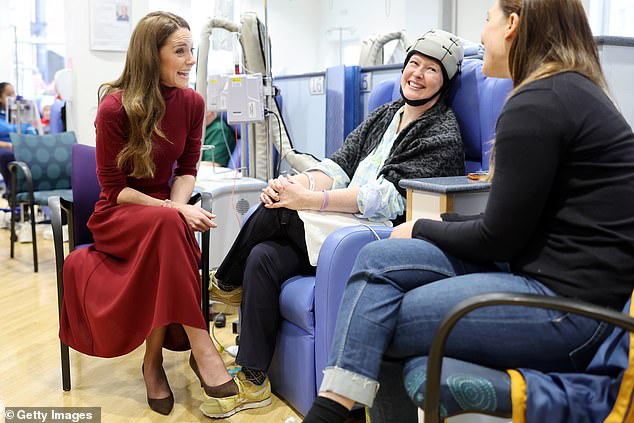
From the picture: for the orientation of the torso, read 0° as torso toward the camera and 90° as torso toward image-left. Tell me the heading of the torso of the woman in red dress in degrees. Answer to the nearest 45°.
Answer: approximately 315°

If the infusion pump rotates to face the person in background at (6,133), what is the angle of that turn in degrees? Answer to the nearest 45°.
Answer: approximately 135° to its right

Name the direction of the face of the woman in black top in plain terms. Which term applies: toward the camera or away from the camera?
away from the camera

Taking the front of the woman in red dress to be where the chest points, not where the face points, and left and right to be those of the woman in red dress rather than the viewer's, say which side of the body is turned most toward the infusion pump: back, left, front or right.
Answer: left

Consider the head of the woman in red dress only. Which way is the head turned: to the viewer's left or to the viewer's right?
to the viewer's right

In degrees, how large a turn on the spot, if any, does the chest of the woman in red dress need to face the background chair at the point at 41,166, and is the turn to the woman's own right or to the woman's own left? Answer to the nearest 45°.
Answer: approximately 135° to the woman's own left

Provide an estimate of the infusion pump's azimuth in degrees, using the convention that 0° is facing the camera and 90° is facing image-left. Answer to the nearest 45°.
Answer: approximately 0°

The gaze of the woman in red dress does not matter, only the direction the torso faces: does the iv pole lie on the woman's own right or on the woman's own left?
on the woman's own left

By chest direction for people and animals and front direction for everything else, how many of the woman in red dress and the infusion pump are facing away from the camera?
0

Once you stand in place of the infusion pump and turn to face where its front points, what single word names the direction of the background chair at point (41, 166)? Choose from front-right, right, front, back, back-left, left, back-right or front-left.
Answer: back-right

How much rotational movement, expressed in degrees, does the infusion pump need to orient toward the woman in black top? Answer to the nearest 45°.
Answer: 0° — it already faces them

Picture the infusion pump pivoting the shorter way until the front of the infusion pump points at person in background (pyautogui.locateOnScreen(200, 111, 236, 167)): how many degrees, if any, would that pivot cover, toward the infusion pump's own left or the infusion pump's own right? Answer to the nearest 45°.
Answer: approximately 180°

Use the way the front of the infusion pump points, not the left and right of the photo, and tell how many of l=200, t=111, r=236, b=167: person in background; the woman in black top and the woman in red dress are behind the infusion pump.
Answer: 1
